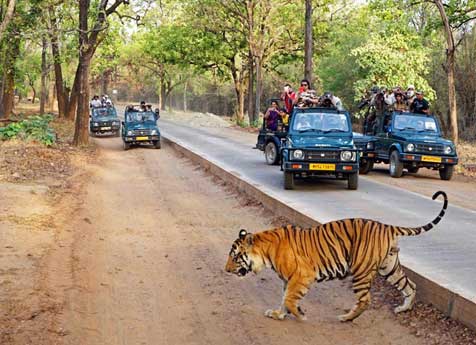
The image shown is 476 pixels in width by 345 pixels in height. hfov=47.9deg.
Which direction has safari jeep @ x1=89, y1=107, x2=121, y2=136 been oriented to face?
toward the camera

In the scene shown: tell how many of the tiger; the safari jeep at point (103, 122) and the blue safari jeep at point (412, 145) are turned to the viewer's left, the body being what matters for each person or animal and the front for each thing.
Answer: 1

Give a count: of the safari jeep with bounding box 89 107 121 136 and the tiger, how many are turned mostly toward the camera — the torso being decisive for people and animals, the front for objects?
1

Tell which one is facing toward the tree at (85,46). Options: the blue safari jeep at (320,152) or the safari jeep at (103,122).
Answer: the safari jeep

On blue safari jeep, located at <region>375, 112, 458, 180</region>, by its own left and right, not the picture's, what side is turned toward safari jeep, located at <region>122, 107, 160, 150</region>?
back

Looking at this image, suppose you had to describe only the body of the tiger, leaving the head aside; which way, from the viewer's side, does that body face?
to the viewer's left

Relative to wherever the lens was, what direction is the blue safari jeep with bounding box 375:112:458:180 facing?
facing the viewer and to the right of the viewer

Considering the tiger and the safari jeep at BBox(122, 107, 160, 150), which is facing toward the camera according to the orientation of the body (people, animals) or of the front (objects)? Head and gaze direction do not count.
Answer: the safari jeep

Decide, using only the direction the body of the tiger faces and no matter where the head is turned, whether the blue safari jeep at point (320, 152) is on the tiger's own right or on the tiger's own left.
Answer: on the tiger's own right

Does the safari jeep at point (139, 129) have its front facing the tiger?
yes

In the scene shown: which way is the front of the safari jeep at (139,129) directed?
toward the camera

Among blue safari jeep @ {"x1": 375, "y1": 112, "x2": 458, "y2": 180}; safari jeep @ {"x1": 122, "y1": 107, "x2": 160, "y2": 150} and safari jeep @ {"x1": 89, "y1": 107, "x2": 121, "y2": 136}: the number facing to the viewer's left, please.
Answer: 0

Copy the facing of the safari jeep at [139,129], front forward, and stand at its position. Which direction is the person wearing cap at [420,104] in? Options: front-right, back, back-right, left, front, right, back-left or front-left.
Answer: front-left

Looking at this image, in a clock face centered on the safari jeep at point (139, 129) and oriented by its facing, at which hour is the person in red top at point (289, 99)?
The person in red top is roughly at 11 o'clock from the safari jeep.

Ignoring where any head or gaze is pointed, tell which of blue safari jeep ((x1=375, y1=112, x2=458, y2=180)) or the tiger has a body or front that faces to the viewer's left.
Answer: the tiger

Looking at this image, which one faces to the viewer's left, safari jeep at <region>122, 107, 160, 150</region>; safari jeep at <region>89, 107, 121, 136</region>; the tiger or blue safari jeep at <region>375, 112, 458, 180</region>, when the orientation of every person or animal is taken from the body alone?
the tiger

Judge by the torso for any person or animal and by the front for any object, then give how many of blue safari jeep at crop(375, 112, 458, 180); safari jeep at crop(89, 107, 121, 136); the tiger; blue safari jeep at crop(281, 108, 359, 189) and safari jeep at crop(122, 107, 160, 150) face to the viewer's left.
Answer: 1

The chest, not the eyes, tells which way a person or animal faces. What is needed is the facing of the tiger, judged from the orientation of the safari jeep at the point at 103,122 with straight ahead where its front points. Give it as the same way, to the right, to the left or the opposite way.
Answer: to the right
